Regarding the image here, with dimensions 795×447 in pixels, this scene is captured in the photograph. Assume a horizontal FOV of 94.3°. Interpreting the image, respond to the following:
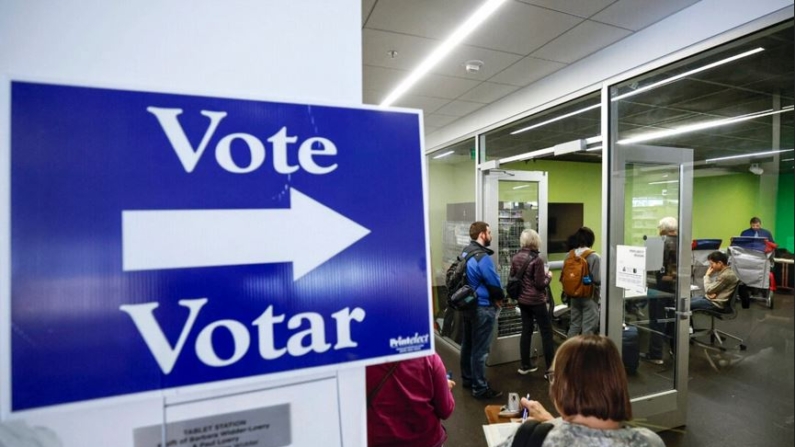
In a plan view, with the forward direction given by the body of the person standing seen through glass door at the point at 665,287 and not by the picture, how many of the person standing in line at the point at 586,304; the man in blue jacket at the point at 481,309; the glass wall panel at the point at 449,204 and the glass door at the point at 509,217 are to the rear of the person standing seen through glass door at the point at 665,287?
0

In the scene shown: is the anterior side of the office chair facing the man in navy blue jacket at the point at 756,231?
no

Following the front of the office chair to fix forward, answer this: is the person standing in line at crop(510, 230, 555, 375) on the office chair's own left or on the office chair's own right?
on the office chair's own left

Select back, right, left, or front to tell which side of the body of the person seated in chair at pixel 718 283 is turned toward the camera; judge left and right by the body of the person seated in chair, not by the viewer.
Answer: left

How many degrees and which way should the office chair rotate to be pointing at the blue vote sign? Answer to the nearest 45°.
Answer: approximately 90° to its left

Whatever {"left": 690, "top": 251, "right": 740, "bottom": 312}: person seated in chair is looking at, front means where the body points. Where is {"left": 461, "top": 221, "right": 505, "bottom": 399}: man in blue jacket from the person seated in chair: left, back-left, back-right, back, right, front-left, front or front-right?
front-left

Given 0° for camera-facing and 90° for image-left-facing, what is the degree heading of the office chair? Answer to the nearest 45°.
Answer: approximately 90°

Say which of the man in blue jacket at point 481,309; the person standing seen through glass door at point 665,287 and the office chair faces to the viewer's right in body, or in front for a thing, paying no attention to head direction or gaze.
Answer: the man in blue jacket

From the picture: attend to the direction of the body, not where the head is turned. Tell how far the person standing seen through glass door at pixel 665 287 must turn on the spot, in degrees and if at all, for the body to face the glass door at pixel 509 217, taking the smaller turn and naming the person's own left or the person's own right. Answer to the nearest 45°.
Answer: approximately 45° to the person's own right

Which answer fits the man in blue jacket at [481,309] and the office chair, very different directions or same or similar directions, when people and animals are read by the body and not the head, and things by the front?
very different directions

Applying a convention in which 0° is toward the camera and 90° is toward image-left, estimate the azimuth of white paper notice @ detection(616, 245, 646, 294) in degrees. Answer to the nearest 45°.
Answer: approximately 45°

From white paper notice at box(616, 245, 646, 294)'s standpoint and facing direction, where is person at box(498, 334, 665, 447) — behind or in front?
in front

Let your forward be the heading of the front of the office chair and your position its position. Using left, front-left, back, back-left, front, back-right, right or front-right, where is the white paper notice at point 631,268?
left

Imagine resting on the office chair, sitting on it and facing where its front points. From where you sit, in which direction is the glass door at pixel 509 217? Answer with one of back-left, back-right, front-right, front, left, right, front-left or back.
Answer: front-left

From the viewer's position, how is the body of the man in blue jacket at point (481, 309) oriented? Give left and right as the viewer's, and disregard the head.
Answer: facing to the right of the viewer

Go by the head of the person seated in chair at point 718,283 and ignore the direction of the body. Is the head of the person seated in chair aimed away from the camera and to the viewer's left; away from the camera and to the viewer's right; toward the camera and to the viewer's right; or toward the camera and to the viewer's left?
toward the camera and to the viewer's left
